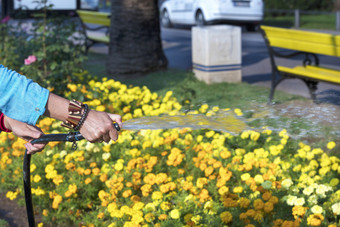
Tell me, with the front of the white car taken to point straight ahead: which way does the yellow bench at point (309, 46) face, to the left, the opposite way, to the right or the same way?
to the right

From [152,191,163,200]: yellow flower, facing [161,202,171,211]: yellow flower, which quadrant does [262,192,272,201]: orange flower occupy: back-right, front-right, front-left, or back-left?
front-left
